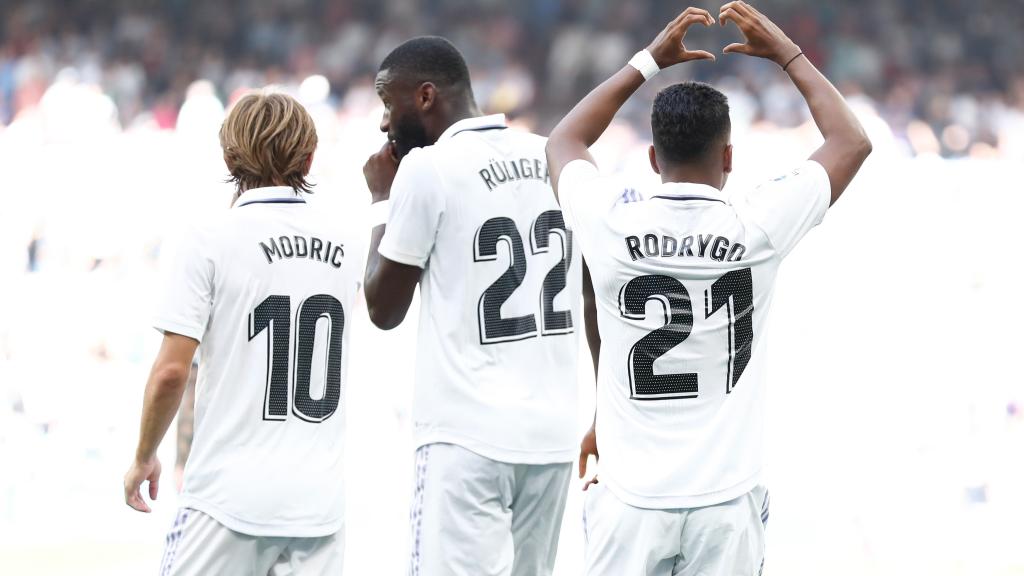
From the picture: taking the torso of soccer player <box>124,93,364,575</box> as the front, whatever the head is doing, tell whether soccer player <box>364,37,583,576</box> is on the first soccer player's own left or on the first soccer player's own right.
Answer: on the first soccer player's own right

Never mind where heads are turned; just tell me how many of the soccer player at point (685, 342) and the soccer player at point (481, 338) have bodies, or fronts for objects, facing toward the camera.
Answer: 0

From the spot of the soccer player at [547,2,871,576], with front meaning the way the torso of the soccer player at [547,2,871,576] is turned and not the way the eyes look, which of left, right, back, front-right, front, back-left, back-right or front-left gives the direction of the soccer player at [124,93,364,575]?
left

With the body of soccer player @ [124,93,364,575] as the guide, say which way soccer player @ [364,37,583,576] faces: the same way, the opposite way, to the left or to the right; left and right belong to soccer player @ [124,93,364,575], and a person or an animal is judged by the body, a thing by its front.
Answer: the same way

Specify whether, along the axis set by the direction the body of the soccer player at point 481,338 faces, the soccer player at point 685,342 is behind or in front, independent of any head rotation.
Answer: behind

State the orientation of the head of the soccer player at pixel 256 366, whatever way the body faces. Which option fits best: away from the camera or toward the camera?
away from the camera

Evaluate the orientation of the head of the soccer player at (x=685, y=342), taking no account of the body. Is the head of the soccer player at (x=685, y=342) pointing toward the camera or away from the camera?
away from the camera

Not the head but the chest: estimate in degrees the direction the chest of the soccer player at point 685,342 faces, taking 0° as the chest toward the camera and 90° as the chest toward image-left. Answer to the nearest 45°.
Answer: approximately 180°

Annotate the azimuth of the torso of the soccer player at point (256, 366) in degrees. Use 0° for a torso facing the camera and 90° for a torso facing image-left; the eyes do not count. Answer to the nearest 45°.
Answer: approximately 135°

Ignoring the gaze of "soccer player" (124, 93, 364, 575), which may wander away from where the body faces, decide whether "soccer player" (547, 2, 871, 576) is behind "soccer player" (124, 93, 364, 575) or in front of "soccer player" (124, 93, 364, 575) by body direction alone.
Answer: behind

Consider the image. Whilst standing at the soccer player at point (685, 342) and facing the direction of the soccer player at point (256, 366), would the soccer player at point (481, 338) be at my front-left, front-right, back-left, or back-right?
front-right

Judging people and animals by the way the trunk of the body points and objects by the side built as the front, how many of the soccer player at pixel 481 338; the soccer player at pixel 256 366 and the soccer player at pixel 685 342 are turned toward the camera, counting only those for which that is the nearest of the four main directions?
0

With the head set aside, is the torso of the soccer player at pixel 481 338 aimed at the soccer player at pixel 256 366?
no
